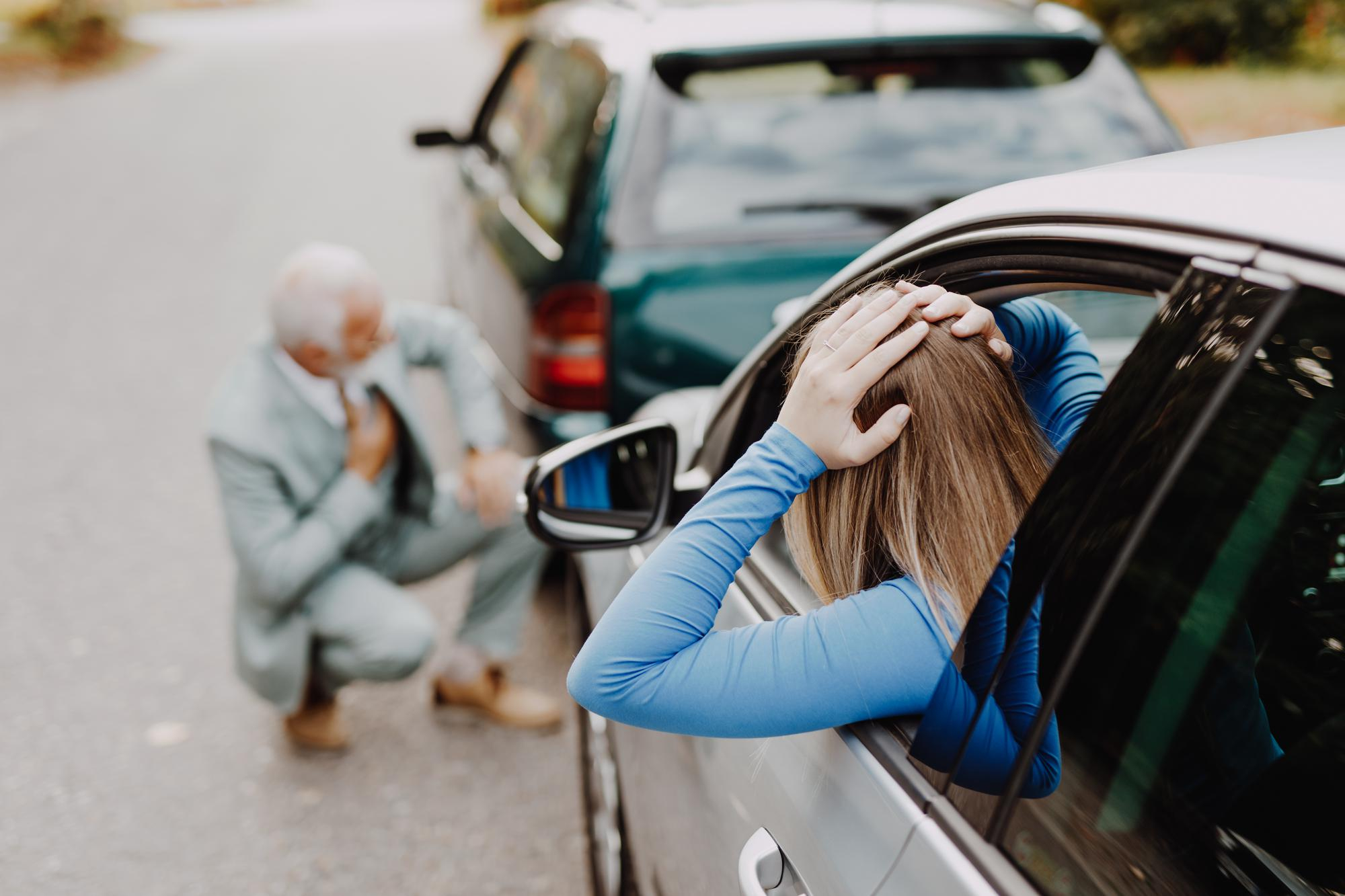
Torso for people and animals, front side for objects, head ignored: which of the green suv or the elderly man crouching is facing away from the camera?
the green suv

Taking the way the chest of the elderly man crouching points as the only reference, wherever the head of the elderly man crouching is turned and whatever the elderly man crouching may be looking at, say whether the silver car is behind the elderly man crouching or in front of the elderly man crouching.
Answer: in front

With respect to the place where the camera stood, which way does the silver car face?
facing away from the viewer and to the left of the viewer

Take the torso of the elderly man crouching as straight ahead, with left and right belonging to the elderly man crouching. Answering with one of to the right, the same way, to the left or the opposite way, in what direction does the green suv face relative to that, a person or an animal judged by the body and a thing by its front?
to the left

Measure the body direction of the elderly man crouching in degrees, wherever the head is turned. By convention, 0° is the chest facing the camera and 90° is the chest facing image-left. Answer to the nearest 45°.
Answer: approximately 315°

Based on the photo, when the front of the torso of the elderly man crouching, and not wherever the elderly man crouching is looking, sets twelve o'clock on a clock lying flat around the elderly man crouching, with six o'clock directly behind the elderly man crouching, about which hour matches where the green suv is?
The green suv is roughly at 10 o'clock from the elderly man crouching.

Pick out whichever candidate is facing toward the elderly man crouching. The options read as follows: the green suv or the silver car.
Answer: the silver car

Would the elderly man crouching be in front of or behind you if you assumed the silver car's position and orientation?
in front

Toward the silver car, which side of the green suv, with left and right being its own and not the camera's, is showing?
back

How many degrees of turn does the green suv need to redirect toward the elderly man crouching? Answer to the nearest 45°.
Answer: approximately 135° to its left

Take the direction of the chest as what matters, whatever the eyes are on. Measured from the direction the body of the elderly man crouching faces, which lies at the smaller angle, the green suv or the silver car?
the silver car

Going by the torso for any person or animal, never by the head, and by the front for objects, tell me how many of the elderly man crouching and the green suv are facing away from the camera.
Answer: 1

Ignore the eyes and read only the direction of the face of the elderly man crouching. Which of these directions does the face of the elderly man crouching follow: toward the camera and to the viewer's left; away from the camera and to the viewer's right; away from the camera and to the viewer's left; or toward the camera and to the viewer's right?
toward the camera and to the viewer's right

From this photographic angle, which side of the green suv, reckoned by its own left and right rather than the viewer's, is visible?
back
